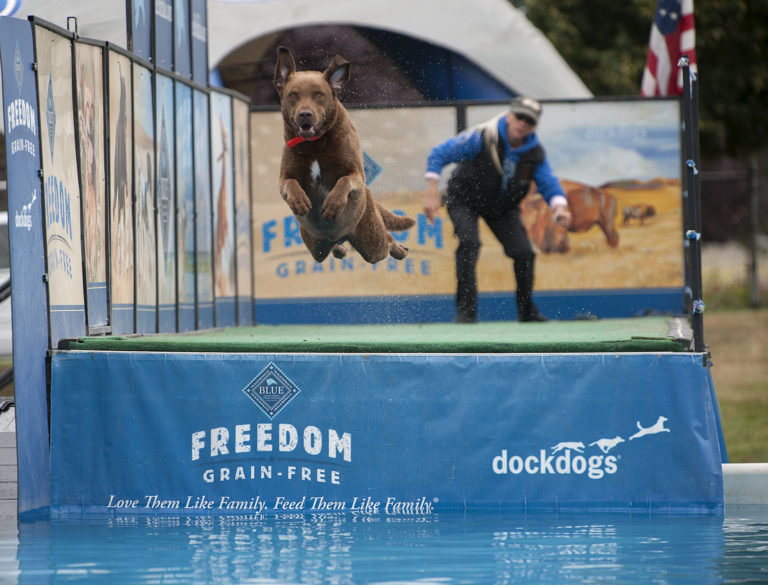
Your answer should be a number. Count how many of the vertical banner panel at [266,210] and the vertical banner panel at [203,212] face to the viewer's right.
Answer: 1

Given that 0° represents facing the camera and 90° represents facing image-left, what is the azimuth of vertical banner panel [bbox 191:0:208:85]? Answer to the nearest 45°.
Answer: approximately 315°

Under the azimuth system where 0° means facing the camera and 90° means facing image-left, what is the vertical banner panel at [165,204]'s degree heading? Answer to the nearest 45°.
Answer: approximately 315°

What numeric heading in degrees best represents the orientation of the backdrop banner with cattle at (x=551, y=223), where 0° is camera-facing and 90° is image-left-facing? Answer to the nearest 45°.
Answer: approximately 0°

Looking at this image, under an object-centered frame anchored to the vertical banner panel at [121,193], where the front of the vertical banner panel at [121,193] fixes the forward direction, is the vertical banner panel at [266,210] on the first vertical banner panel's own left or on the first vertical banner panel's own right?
on the first vertical banner panel's own left

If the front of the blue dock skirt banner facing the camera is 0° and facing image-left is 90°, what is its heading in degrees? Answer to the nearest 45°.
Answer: approximately 0°

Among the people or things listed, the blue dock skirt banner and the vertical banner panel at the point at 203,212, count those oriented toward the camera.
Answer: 1

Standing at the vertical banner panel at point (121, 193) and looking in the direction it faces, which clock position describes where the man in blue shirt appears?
The man in blue shirt is roughly at 9 o'clock from the vertical banner panel.

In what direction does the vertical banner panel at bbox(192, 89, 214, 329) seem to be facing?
to the viewer's right

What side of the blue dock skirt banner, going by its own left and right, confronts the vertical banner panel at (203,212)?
back

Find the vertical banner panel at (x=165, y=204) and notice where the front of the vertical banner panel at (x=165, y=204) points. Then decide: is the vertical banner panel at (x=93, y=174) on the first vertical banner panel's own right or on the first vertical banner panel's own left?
on the first vertical banner panel's own right
